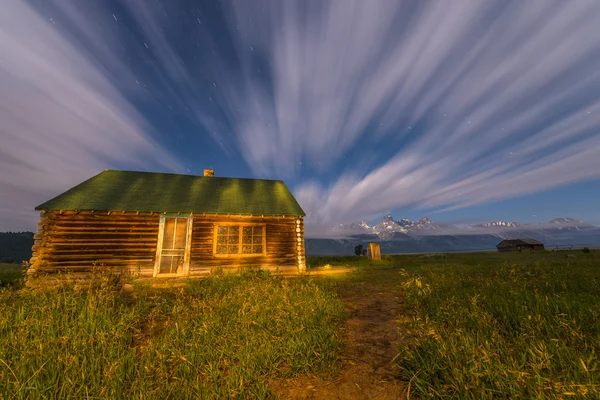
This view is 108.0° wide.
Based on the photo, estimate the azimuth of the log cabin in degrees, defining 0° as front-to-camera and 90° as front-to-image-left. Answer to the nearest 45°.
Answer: approximately 0°
